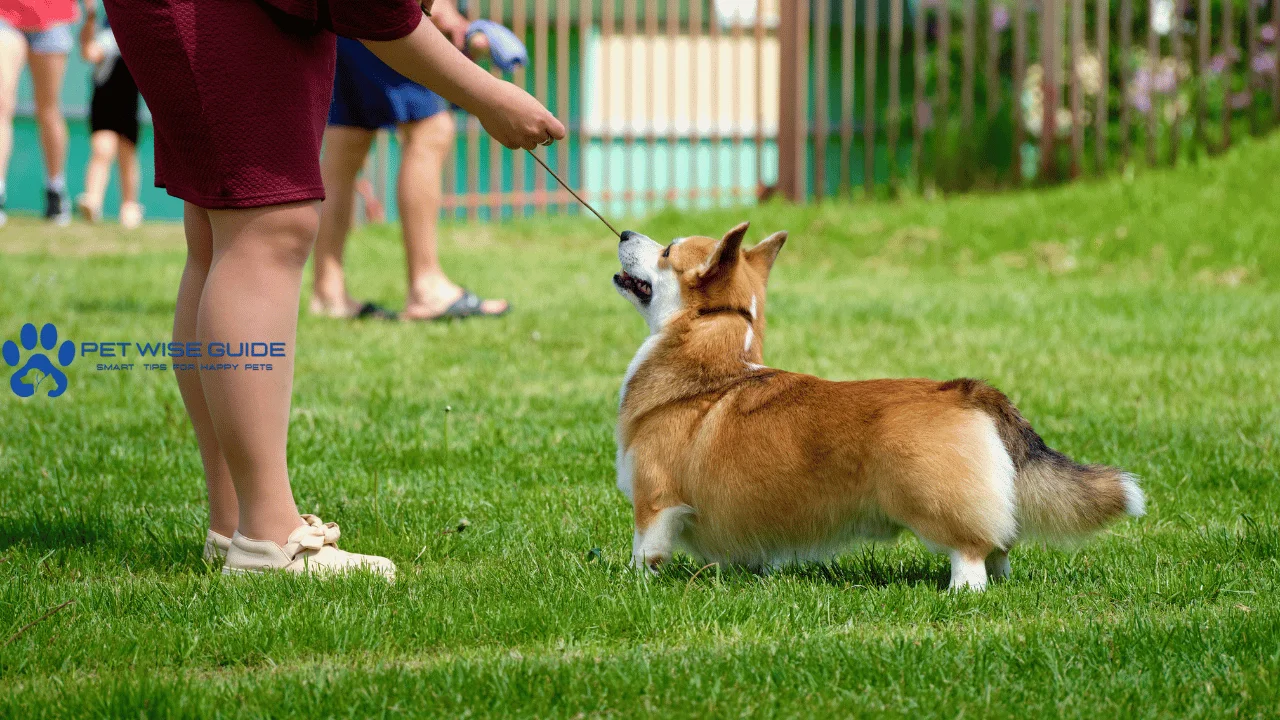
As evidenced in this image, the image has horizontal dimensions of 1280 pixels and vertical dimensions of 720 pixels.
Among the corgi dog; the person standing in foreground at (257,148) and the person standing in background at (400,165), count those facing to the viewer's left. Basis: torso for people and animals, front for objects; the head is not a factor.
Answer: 1

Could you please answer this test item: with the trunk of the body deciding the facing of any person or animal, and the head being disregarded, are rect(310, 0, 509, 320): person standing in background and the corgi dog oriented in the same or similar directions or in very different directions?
very different directions

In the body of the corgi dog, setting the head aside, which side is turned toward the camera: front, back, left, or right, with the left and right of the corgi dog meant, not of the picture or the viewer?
left

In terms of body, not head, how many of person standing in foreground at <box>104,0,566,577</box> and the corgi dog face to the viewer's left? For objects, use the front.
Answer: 1

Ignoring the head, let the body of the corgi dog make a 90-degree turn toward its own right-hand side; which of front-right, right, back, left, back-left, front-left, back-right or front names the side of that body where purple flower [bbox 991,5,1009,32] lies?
front

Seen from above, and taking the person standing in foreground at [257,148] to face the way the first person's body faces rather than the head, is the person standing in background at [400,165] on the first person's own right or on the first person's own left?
on the first person's own left

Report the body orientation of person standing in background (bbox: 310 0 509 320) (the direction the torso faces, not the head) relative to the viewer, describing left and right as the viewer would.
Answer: facing to the right of the viewer

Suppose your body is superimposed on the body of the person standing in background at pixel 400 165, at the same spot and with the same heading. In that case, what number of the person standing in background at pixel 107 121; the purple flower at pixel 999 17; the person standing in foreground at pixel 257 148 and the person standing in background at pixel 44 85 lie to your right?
1

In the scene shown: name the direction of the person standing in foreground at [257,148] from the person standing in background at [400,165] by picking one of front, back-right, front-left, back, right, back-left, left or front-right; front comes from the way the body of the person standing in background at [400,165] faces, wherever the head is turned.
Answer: right

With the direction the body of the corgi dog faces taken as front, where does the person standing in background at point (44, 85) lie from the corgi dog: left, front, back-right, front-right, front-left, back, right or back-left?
front-right

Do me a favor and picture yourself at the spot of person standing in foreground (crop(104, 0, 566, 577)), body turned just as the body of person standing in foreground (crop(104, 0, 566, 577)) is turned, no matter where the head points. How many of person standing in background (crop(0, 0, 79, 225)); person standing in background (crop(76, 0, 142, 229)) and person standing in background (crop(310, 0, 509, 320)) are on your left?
3

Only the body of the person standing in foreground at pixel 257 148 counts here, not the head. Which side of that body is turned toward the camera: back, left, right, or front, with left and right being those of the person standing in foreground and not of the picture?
right
